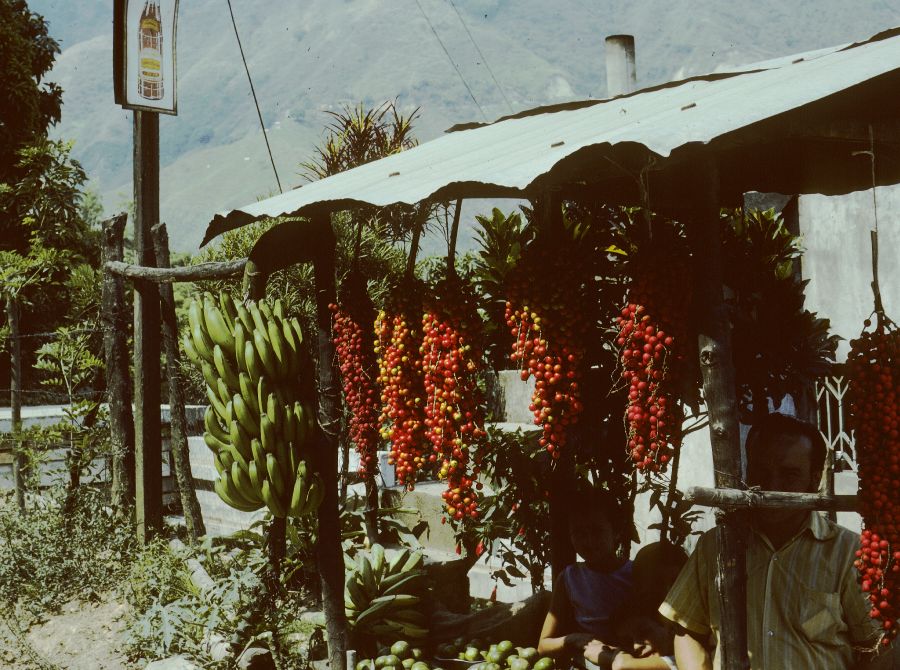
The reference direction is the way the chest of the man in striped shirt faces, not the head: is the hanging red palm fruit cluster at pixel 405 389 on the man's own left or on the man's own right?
on the man's own right

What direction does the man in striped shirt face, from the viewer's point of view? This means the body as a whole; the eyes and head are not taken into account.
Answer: toward the camera

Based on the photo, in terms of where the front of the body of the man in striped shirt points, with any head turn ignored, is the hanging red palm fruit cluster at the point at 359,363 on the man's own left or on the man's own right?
on the man's own right

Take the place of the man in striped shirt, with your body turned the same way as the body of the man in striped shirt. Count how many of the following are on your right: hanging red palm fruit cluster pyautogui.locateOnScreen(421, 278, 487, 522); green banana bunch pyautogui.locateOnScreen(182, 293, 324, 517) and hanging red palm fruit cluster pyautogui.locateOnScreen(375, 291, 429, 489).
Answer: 3

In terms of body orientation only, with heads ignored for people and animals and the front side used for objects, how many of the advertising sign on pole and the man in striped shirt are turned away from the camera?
0
